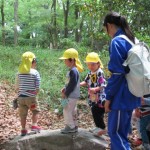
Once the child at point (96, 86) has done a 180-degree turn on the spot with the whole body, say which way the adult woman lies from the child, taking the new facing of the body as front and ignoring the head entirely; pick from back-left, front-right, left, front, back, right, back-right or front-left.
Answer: back-right

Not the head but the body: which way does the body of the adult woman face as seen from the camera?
to the viewer's left

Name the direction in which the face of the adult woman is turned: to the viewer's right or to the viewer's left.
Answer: to the viewer's left

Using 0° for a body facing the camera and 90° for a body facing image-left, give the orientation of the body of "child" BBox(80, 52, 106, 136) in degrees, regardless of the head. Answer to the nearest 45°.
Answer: approximately 45°
